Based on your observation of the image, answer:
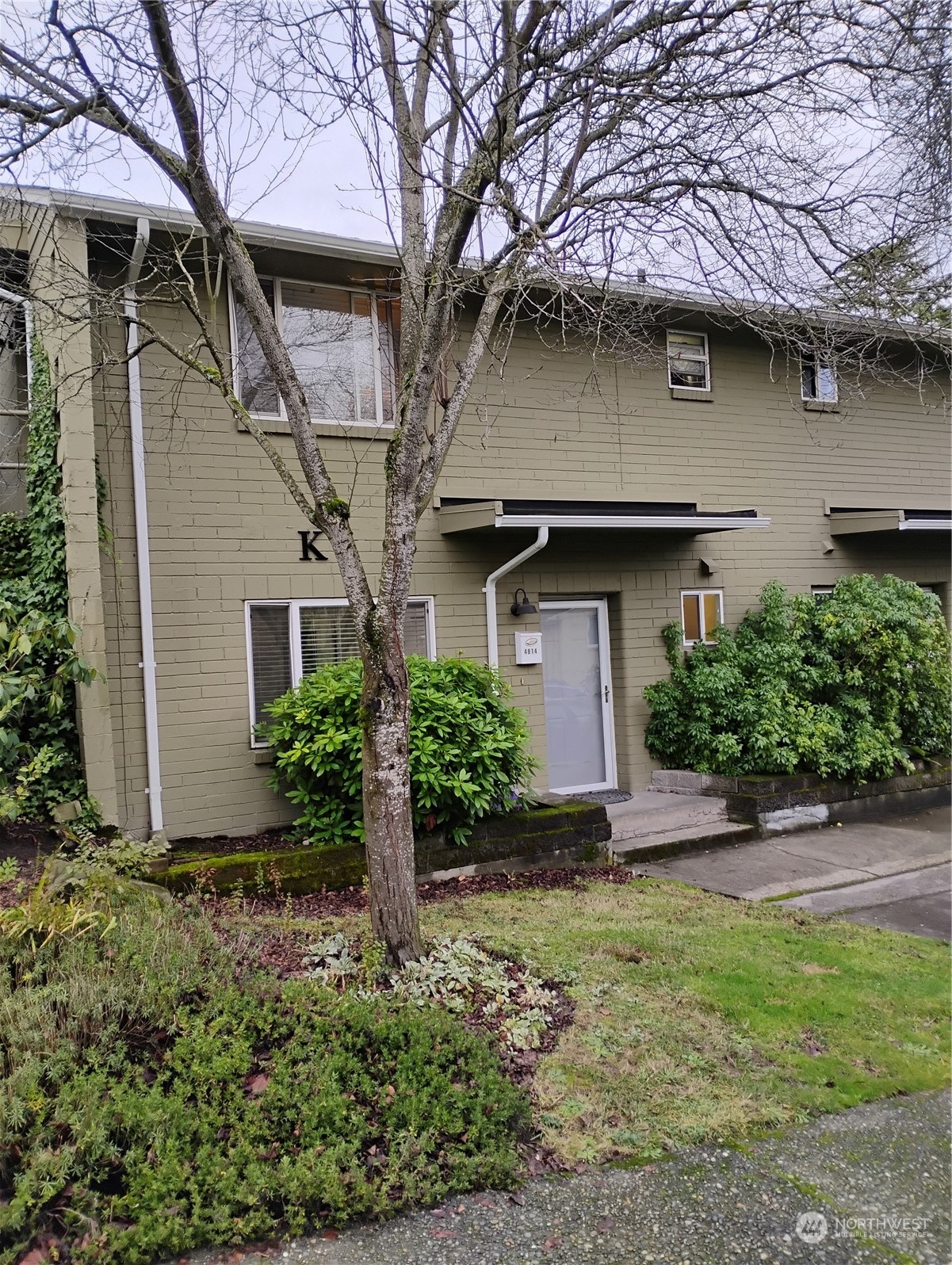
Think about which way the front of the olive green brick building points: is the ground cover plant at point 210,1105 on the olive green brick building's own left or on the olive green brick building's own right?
on the olive green brick building's own right

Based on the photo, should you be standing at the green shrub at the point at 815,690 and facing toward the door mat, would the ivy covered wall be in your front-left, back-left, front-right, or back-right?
front-left

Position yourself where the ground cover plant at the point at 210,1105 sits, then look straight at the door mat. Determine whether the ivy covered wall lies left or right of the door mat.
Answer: left

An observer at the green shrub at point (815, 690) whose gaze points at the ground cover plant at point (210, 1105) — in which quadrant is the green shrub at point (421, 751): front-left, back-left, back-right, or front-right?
front-right

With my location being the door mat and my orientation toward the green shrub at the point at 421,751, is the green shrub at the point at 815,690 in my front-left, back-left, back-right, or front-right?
back-left
